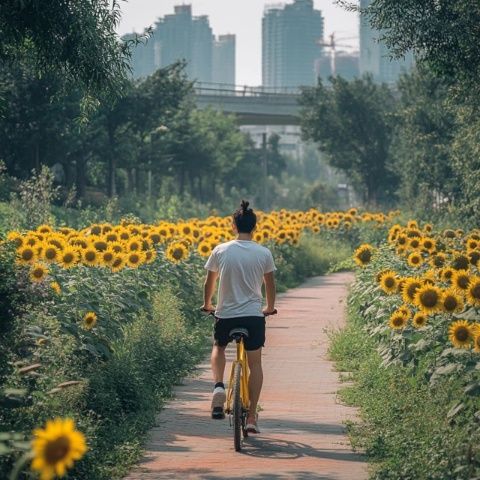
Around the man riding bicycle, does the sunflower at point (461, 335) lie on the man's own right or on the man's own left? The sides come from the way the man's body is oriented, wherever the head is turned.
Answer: on the man's own right

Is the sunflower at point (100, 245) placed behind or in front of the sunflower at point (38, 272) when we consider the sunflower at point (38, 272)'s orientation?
behind

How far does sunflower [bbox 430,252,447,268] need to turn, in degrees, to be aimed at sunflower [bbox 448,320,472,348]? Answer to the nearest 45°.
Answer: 0° — it already faces it

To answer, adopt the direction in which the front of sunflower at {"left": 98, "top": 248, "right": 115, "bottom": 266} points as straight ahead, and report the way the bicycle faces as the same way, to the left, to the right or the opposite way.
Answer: the opposite way

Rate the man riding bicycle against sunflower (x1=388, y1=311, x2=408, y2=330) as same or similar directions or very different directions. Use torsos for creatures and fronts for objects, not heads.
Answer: very different directions

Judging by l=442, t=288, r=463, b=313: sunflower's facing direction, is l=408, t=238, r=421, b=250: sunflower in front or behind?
behind

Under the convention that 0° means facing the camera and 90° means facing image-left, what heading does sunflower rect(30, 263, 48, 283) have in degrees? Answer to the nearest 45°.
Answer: approximately 0°

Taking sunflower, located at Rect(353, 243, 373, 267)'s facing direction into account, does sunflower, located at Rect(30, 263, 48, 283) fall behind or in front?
in front

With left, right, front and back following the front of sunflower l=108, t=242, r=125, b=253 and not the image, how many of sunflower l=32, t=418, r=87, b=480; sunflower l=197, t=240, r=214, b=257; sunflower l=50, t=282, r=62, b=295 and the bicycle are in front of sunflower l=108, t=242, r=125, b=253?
3

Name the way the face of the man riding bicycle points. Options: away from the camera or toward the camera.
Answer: away from the camera

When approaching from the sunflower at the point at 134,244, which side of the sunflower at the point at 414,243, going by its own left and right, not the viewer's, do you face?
right

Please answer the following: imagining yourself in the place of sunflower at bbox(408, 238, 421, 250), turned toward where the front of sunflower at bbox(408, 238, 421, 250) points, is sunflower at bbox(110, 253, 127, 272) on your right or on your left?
on your right
